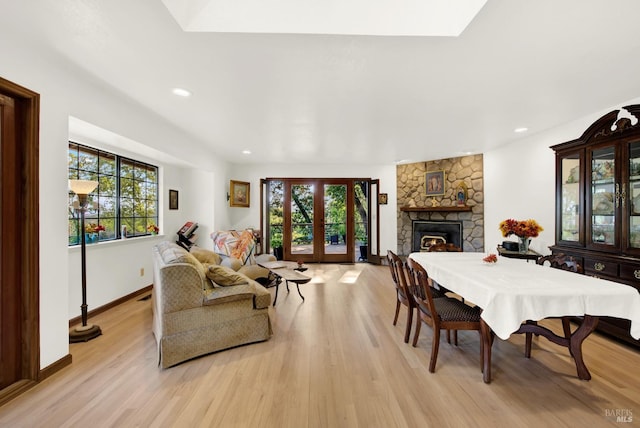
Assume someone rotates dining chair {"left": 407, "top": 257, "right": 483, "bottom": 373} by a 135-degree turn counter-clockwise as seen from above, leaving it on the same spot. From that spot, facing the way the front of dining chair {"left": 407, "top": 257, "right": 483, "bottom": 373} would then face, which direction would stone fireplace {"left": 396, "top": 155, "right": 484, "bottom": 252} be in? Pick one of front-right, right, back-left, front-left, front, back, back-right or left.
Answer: right

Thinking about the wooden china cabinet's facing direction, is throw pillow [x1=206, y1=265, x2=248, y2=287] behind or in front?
in front

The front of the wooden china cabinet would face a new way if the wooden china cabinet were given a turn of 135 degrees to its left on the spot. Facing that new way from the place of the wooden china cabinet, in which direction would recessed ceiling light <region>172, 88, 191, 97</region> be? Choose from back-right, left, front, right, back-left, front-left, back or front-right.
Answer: back-right

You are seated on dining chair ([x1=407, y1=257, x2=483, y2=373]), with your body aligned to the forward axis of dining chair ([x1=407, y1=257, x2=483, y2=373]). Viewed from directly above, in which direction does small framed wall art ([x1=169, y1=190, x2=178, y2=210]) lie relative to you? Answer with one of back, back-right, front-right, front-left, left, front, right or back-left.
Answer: back-left

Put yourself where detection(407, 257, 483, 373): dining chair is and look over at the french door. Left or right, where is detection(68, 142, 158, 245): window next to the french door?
left

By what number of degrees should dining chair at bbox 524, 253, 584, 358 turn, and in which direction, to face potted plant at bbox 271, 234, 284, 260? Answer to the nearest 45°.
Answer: approximately 45° to its right

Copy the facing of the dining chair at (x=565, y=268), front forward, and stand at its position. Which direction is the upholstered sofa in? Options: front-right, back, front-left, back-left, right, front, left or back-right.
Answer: front

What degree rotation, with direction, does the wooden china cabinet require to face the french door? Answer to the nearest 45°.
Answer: approximately 45° to its right

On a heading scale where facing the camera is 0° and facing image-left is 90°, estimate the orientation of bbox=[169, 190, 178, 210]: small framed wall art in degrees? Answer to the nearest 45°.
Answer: approximately 315°

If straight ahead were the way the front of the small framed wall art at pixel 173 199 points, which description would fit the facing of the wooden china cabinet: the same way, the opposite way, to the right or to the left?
the opposite way

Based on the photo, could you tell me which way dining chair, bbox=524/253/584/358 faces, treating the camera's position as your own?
facing the viewer and to the left of the viewer

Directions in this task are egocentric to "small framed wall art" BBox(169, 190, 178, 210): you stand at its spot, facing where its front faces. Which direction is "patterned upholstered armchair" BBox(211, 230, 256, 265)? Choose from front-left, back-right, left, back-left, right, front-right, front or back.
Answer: front

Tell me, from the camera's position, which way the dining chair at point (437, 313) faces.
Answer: facing away from the viewer and to the right of the viewer

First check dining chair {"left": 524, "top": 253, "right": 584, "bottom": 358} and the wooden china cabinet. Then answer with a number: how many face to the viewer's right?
0

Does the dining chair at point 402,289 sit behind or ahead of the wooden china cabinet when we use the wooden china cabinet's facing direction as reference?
ahead

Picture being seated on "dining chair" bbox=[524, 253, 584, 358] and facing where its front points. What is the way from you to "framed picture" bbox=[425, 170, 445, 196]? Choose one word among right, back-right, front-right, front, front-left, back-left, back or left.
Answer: right

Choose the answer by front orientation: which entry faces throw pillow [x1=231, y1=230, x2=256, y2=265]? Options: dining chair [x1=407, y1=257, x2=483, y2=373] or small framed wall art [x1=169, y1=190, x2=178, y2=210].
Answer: the small framed wall art
